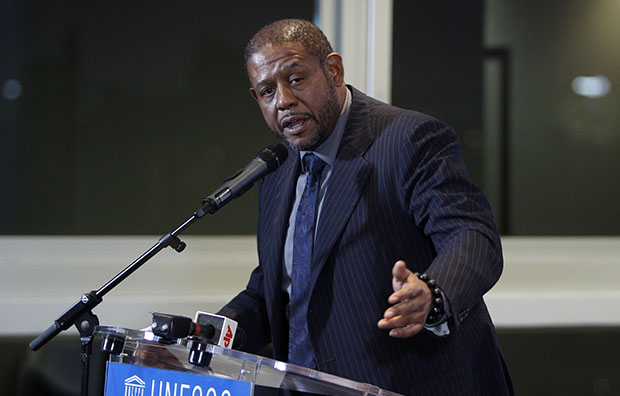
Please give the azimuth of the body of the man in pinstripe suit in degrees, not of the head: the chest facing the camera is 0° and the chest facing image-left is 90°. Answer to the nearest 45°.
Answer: approximately 45°

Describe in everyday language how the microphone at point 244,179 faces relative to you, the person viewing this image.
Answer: facing to the right of the viewer

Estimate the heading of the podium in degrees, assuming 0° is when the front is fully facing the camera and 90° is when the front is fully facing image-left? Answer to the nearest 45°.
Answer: approximately 45°
